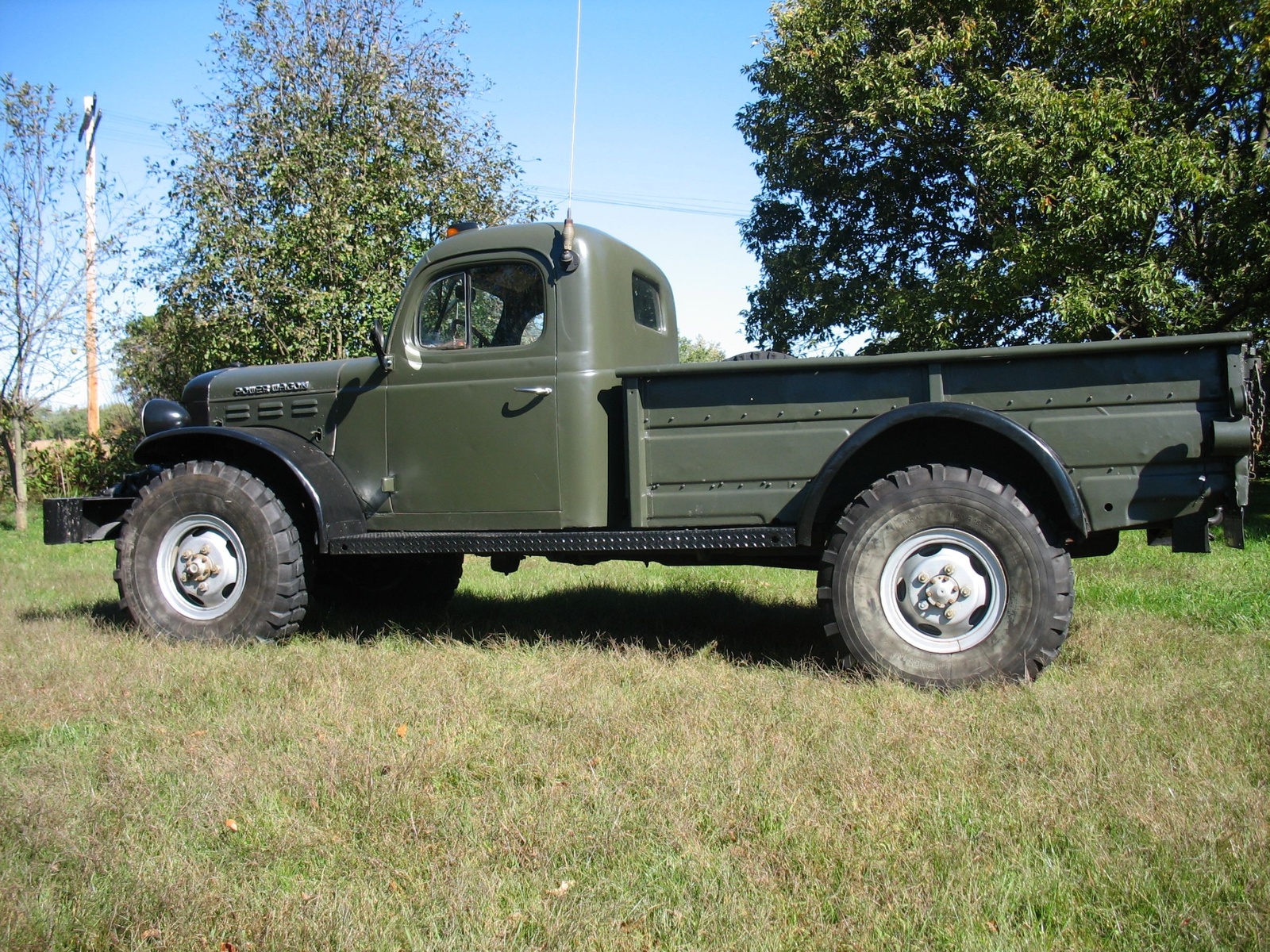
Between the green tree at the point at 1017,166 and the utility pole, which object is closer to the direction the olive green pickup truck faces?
the utility pole

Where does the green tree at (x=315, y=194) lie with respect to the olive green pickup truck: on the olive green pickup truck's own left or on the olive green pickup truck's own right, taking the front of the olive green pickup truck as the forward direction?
on the olive green pickup truck's own right

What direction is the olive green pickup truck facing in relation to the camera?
to the viewer's left

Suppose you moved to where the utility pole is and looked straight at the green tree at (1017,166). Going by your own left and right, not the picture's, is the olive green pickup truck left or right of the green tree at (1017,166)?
right

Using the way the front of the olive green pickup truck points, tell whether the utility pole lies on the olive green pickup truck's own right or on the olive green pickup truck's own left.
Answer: on the olive green pickup truck's own right

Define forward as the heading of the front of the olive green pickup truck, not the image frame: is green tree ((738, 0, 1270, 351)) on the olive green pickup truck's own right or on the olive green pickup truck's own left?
on the olive green pickup truck's own right
